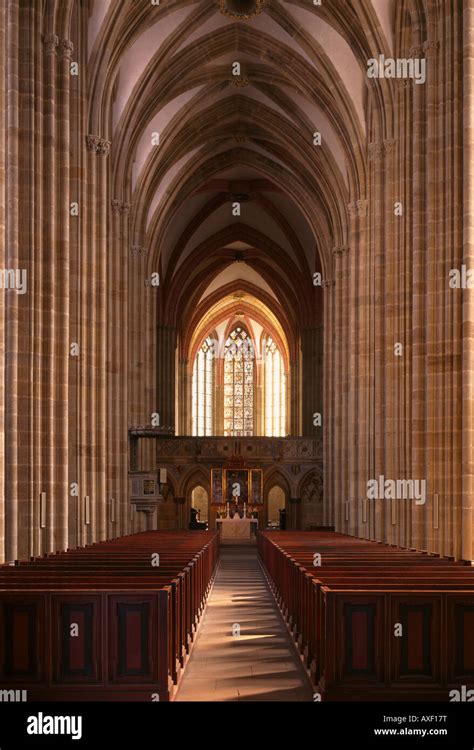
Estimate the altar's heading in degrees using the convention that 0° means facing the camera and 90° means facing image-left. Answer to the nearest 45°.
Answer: approximately 0°
